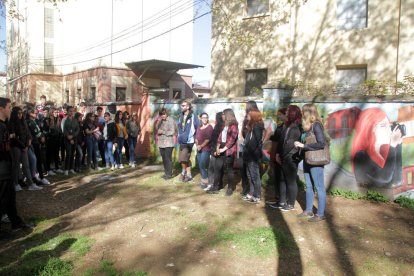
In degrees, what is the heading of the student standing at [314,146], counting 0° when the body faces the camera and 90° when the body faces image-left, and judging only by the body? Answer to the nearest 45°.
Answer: approximately 90°

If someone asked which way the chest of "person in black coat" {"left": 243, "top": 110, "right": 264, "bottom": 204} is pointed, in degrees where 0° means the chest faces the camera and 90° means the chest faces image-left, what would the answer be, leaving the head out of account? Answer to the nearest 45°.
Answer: approximately 90°

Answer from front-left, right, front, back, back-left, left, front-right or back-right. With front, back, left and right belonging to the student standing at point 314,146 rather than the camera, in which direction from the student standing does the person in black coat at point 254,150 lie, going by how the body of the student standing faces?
front-right

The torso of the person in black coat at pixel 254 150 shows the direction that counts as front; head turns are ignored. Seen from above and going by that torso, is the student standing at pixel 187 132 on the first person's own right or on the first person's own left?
on the first person's own right

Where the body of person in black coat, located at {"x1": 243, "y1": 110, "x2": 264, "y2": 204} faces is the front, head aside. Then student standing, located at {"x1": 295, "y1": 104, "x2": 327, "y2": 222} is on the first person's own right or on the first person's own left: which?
on the first person's own left

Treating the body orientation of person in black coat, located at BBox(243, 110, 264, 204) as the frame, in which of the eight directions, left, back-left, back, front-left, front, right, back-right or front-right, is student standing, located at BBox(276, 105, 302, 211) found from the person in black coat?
back-left

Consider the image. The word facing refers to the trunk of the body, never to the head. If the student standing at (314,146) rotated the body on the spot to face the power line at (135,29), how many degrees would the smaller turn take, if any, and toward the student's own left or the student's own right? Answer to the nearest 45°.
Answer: approximately 45° to the student's own right

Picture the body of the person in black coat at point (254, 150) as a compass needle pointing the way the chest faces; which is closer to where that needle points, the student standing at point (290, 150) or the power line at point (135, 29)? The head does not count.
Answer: the power line

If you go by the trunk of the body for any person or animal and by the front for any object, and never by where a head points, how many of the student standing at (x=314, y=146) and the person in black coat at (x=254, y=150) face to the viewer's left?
2
